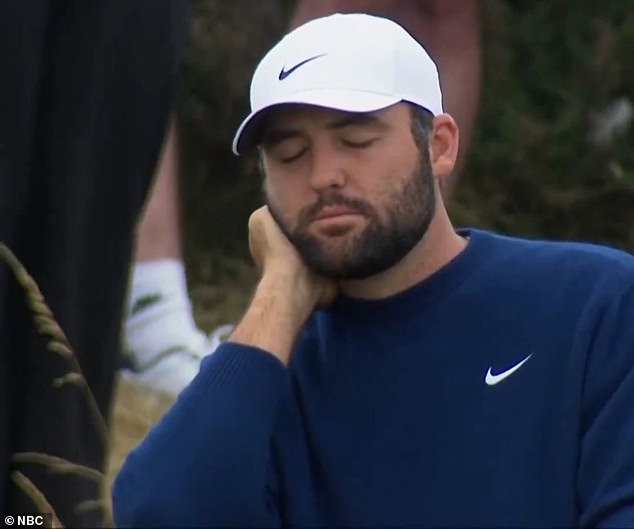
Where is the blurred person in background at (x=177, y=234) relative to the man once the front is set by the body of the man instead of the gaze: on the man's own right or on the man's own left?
on the man's own right

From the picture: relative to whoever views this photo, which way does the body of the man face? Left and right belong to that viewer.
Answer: facing the viewer and to the left of the viewer
